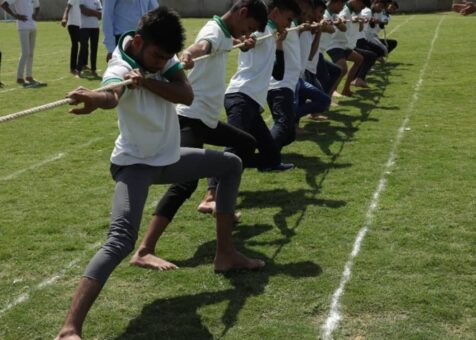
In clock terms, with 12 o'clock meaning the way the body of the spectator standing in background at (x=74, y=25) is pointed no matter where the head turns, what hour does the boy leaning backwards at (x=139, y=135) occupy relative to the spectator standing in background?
The boy leaning backwards is roughly at 12 o'clock from the spectator standing in background.

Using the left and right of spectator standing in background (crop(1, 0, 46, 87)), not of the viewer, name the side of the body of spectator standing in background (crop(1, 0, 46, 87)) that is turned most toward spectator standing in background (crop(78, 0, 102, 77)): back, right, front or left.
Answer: left

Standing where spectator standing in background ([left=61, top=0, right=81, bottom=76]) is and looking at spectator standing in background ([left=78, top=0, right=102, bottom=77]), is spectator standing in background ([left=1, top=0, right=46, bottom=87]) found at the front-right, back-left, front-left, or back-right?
back-right

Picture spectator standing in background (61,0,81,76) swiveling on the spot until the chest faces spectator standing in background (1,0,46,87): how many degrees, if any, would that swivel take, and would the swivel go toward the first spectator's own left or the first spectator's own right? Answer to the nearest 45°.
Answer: approximately 45° to the first spectator's own right

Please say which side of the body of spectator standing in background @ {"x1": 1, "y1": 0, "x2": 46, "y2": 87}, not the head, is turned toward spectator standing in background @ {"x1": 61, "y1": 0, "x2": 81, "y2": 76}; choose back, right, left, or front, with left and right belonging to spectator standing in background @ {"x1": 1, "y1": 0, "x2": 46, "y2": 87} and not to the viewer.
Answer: left

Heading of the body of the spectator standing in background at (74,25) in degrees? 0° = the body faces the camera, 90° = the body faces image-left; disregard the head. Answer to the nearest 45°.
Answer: approximately 0°

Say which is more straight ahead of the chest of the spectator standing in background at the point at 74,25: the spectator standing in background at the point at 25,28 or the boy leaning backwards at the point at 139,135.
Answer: the boy leaning backwards
